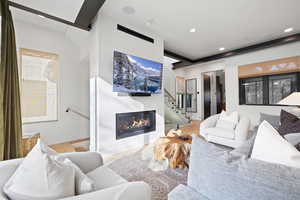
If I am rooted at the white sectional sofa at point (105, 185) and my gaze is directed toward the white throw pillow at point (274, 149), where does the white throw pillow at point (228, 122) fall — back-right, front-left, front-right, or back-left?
front-left

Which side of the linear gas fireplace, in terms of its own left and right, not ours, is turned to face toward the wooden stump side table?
front

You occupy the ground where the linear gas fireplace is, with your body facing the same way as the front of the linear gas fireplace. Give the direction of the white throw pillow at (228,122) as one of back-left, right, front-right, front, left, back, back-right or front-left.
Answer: front-left

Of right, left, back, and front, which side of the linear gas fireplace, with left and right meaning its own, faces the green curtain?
right

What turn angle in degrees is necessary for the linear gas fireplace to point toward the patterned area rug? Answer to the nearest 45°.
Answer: approximately 45° to its right

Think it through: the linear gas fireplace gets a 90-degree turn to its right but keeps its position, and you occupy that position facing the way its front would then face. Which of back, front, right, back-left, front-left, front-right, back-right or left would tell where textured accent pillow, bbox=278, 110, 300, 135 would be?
left

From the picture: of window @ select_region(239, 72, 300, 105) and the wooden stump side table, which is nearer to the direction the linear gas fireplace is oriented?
the wooden stump side table

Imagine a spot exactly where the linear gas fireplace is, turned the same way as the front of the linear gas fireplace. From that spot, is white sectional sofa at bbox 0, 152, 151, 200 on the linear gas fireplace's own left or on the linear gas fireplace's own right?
on the linear gas fireplace's own right

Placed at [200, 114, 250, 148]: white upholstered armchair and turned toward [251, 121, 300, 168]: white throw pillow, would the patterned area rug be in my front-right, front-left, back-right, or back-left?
front-right

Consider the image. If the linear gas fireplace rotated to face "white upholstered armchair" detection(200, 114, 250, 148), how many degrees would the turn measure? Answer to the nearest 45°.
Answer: approximately 45° to its left

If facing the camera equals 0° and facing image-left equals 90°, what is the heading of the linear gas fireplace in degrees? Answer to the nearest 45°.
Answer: approximately 315°

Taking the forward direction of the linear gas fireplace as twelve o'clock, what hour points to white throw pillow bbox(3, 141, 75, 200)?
The white throw pillow is roughly at 2 o'clock from the linear gas fireplace.

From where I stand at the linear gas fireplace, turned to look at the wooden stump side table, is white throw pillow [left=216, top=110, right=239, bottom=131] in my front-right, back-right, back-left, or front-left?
front-left
